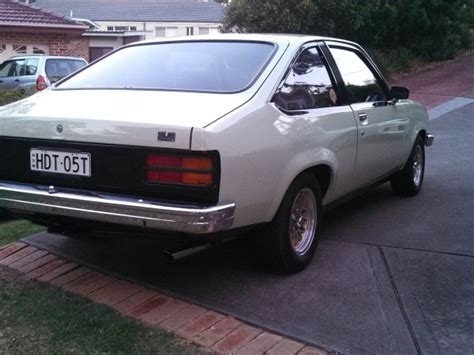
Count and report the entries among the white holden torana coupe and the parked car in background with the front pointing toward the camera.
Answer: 0

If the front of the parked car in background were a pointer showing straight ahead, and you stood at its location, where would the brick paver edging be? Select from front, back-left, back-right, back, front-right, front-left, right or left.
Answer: back-left

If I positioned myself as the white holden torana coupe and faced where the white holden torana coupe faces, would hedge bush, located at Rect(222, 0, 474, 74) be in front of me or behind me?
in front

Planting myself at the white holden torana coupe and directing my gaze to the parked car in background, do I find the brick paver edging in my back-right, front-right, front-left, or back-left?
back-left

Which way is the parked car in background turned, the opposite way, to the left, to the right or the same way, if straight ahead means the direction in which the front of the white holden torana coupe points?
to the left

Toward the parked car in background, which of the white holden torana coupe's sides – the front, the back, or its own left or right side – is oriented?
left

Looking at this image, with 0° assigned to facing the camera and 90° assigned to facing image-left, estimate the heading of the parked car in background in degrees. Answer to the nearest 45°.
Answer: approximately 135°

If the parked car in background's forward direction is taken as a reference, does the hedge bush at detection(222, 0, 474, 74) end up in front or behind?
behind

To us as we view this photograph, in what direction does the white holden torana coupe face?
facing away from the viewer and to the right of the viewer

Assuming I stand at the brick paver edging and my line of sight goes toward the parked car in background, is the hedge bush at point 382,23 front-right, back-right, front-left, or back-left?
front-right
